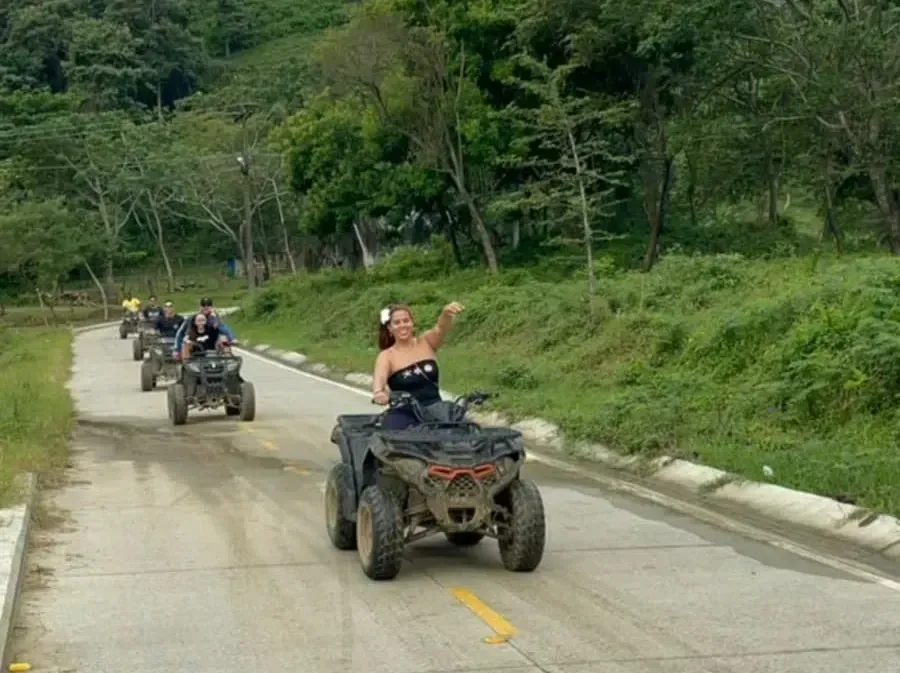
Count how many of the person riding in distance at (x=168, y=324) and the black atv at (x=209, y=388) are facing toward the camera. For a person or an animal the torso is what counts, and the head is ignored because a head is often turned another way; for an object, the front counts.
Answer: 2

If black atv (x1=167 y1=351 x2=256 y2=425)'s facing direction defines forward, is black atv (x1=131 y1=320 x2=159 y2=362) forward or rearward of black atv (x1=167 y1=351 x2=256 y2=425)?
rearward

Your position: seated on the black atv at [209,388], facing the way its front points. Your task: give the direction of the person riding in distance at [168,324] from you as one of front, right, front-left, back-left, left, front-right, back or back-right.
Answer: back

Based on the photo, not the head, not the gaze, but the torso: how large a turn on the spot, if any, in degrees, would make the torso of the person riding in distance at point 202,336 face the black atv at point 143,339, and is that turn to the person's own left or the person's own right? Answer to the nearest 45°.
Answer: approximately 180°

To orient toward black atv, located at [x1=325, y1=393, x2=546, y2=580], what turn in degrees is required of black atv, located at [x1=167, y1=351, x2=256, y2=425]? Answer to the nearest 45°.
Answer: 0° — it already faces it

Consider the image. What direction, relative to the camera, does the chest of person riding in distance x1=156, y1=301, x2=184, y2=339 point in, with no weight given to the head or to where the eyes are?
toward the camera

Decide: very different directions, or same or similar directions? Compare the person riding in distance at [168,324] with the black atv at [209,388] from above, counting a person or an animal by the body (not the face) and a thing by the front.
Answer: same or similar directions

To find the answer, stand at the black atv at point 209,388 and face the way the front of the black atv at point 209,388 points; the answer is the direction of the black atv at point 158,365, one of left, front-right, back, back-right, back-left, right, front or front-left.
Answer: back

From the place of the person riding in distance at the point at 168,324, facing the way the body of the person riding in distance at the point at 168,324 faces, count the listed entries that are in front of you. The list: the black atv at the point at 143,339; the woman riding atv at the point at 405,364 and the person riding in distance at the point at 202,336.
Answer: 2

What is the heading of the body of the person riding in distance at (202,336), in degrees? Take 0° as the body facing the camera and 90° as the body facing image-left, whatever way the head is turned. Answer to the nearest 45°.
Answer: approximately 0°

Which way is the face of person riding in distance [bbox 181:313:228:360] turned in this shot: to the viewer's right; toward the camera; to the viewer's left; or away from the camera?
toward the camera

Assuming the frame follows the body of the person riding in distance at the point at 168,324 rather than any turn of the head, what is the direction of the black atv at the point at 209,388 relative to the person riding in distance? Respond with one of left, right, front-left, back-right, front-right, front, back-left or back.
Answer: front

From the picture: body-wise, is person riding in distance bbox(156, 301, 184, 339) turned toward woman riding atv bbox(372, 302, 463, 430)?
yes

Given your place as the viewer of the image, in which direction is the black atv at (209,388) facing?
facing the viewer
